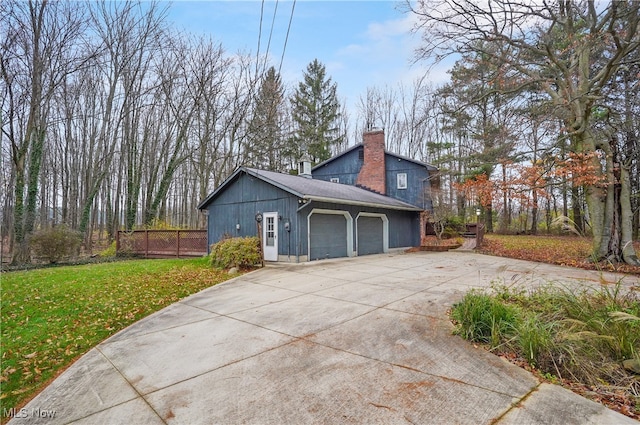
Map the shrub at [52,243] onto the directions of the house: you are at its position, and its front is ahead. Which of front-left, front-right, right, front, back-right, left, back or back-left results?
back-right

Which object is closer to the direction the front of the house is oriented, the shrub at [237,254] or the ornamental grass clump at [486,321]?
the ornamental grass clump

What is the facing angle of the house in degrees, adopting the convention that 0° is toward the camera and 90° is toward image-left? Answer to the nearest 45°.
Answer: approximately 315°

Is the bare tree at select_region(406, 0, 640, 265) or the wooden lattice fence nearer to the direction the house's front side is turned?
the bare tree

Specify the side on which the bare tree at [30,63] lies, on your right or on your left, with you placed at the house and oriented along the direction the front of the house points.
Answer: on your right

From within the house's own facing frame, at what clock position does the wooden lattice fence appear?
The wooden lattice fence is roughly at 5 o'clock from the house.

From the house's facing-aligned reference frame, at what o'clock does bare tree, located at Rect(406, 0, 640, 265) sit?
The bare tree is roughly at 11 o'clock from the house.

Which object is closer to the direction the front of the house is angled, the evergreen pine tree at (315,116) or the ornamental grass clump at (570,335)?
the ornamental grass clump

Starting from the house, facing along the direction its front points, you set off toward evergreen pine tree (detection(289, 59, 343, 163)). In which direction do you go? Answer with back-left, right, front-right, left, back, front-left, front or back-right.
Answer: back-left

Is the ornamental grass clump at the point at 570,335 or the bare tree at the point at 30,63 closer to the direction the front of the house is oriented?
the ornamental grass clump
